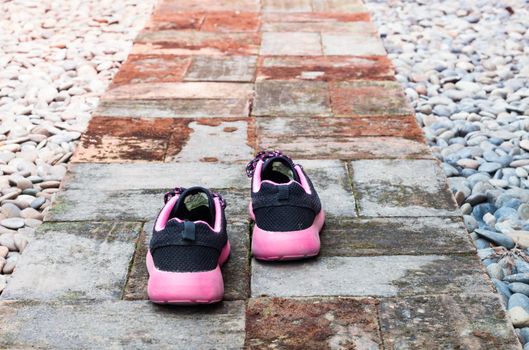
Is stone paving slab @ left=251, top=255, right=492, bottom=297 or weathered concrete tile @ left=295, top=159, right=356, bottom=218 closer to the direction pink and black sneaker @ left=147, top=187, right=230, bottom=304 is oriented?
the weathered concrete tile

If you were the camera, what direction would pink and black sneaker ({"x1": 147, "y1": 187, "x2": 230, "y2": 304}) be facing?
facing away from the viewer

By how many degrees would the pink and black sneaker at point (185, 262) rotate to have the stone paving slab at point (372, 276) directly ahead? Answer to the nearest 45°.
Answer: approximately 90° to its right

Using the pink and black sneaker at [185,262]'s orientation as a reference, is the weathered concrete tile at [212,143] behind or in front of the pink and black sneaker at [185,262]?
in front

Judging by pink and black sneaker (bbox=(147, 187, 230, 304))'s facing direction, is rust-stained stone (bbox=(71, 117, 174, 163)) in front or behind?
in front

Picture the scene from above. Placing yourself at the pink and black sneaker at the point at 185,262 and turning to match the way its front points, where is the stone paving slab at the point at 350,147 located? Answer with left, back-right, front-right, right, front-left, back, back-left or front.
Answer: front-right

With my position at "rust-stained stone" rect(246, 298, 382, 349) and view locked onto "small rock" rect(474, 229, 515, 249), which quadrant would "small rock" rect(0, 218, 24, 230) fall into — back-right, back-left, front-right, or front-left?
back-left

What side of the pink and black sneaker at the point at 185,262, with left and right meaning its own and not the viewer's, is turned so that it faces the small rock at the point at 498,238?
right
